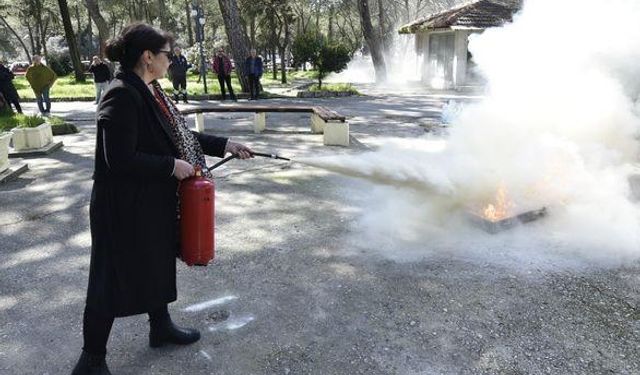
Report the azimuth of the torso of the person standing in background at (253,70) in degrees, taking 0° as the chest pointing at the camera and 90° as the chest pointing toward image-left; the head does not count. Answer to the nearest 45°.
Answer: approximately 0°

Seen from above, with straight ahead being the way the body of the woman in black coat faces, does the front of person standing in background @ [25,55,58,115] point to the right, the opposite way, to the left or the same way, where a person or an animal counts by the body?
to the right

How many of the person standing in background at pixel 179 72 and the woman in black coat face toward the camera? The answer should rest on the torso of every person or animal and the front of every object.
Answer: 1

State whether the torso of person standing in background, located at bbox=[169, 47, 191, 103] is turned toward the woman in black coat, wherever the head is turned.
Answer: yes

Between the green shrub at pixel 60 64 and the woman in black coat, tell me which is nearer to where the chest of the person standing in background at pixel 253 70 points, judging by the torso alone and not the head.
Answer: the woman in black coat

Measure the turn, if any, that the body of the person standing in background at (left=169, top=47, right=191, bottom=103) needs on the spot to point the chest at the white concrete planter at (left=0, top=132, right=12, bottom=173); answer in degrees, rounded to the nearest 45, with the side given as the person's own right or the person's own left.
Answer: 0° — they already face it

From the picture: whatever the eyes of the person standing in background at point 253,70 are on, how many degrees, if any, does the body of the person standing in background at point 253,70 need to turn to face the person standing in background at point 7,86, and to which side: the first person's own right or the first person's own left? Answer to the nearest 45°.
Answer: approximately 45° to the first person's own right

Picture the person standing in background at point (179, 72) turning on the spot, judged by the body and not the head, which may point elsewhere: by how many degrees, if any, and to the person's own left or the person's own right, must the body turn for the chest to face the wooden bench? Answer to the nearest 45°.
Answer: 0° — they already face it

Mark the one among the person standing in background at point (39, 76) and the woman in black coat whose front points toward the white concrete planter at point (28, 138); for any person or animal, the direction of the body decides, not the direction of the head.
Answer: the person standing in background

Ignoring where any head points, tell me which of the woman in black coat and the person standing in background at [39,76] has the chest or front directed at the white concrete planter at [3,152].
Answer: the person standing in background

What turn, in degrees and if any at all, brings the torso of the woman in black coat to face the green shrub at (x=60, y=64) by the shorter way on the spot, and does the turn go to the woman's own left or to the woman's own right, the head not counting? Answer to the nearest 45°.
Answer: approximately 90° to the woman's own left

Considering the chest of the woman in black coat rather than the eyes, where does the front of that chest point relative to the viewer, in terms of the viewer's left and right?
facing to the right of the viewer

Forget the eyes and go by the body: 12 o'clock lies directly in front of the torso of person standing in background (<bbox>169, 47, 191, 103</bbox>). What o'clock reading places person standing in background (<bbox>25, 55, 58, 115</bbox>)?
person standing in background (<bbox>25, 55, 58, 115</bbox>) is roughly at 2 o'clock from person standing in background (<bbox>169, 47, 191, 103</bbox>).
